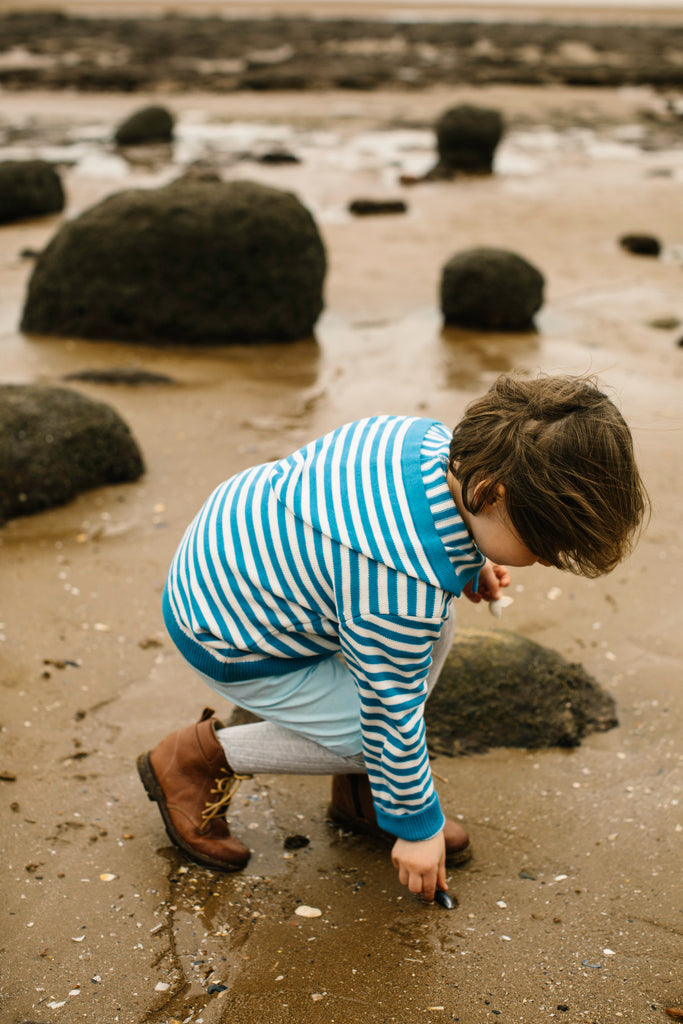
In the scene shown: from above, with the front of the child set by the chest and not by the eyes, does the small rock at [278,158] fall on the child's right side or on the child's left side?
on the child's left side

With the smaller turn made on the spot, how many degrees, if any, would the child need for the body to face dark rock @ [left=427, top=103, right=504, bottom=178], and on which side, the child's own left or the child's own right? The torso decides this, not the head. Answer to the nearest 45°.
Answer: approximately 90° to the child's own left

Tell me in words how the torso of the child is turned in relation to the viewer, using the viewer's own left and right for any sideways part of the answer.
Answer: facing to the right of the viewer

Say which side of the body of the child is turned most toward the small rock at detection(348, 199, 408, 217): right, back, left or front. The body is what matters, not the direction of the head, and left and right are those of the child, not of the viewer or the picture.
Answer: left

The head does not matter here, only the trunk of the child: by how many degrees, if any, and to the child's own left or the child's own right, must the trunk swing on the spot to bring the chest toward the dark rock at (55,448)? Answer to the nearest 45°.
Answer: approximately 135° to the child's own left

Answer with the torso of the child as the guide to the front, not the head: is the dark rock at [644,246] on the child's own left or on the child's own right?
on the child's own left

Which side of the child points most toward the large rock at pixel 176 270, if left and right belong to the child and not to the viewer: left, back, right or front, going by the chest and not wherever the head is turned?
left
